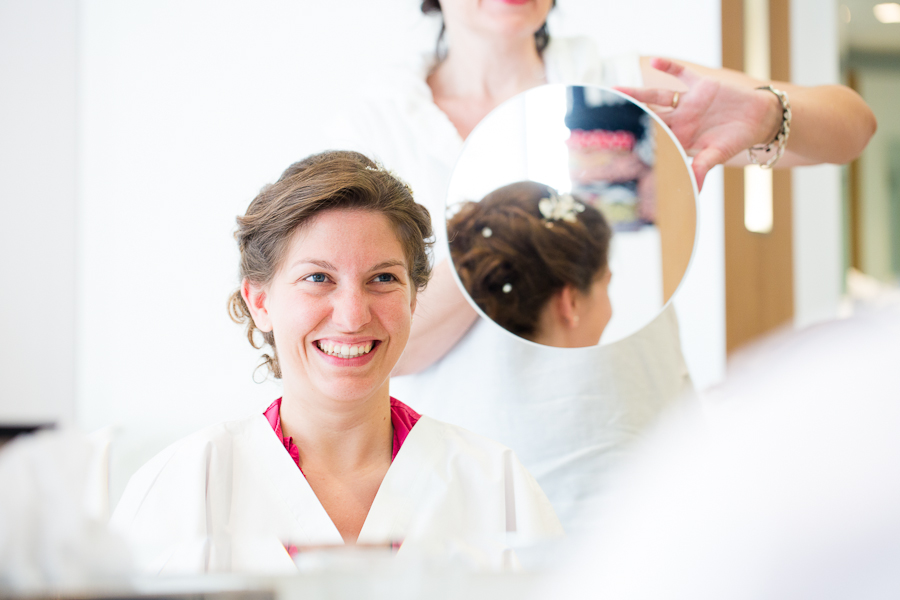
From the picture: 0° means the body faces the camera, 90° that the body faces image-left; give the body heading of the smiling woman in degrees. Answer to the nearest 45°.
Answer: approximately 0°

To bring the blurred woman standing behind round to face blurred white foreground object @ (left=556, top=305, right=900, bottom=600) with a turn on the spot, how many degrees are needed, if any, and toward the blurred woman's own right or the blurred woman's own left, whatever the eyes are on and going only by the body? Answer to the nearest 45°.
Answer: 0° — they already face it

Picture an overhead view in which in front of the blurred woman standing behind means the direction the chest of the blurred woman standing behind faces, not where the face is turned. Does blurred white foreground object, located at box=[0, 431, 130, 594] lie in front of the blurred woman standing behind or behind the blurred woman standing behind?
in front

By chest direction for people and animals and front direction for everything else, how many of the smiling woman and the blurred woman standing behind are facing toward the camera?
2
